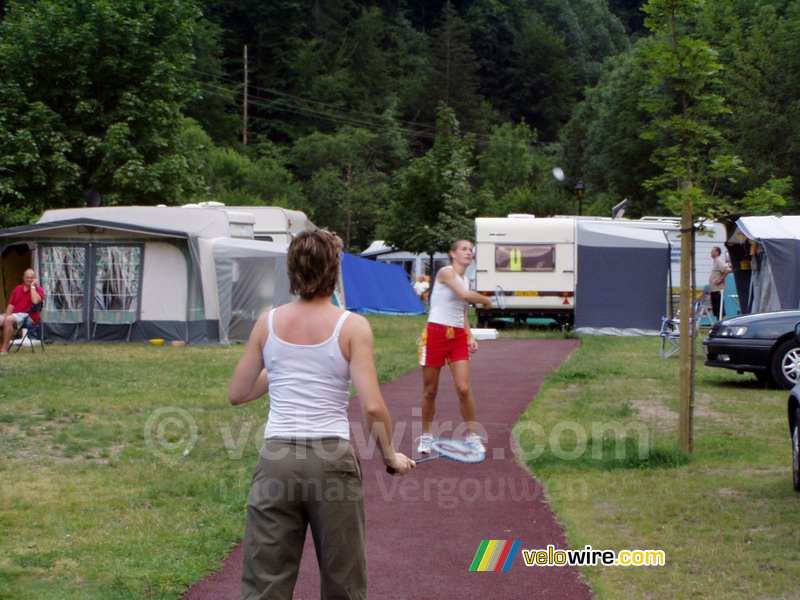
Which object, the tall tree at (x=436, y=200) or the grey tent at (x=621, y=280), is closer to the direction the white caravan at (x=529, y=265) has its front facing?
the tall tree

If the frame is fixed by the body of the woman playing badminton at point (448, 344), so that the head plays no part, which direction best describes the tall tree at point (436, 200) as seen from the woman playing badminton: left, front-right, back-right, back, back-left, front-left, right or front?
back-left

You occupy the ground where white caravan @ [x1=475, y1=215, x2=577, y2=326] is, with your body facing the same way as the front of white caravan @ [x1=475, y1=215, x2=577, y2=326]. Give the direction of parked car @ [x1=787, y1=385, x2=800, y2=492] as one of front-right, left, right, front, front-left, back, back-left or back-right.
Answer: back

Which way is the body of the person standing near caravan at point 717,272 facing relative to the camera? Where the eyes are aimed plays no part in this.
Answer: to the viewer's left

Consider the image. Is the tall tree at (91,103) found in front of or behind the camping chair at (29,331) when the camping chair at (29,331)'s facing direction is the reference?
behind

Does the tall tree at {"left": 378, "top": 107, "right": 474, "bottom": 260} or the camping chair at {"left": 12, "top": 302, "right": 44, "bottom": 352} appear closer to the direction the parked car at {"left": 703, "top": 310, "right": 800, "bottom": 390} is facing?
the camping chair

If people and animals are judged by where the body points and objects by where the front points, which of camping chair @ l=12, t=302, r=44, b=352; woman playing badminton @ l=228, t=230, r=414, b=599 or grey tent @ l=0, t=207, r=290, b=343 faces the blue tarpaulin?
the woman playing badminton

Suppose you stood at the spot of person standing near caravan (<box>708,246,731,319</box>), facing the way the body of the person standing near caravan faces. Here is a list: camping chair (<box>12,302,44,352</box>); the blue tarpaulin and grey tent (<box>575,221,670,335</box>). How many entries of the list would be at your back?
0

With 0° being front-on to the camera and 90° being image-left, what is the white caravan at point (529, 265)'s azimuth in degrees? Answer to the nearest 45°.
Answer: approximately 180°

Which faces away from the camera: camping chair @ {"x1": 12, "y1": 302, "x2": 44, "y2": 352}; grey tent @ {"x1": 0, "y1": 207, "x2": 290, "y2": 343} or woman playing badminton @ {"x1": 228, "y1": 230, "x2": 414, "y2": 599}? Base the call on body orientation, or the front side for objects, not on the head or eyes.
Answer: the woman playing badminton

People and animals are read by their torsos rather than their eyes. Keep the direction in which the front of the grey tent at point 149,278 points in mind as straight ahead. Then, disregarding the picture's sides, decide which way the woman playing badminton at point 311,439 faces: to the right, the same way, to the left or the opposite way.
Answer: the opposite way

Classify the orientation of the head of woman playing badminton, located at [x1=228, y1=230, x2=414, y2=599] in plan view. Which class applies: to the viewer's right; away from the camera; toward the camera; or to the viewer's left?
away from the camera

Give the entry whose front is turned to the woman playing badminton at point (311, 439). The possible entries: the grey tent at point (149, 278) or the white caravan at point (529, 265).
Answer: the grey tent

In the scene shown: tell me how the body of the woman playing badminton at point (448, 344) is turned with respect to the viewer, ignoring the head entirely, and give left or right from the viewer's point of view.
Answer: facing the viewer and to the right of the viewer

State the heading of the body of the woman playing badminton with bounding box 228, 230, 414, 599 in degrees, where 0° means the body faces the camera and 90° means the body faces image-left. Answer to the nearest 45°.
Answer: approximately 180°

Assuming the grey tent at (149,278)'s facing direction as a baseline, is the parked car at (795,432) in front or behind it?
in front
